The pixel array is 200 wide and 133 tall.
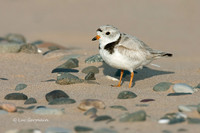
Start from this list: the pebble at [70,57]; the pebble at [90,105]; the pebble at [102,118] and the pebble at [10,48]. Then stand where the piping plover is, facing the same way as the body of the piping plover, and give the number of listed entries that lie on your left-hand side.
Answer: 2

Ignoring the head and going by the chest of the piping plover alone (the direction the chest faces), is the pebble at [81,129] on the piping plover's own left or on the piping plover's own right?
on the piping plover's own left

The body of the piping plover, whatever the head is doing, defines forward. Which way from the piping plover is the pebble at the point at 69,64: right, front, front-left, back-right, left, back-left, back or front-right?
front-right

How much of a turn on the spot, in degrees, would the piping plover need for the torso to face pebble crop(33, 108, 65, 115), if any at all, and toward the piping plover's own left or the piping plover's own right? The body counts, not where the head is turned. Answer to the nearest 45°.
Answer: approximately 45° to the piping plover's own left

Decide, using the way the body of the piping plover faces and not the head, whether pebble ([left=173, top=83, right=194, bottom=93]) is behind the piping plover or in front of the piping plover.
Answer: behind

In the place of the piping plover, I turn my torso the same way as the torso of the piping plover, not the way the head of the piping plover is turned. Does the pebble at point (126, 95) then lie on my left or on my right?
on my left

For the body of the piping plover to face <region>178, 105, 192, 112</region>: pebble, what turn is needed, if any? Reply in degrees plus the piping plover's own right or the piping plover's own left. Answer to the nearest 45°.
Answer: approximately 135° to the piping plover's own left

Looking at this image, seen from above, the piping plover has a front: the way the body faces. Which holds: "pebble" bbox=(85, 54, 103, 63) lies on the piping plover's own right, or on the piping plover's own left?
on the piping plover's own right

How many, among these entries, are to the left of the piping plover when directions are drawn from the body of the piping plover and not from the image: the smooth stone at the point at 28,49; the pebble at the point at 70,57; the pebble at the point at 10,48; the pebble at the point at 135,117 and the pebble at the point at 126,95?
2

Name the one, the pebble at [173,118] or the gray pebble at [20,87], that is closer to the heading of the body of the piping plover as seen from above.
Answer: the gray pebble

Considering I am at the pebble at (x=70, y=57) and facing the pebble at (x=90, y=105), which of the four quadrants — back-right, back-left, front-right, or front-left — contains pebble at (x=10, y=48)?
back-right

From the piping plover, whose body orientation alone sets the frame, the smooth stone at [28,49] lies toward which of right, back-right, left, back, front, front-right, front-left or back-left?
front-right

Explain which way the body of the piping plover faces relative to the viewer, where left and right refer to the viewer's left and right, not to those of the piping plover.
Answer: facing to the left of the viewer

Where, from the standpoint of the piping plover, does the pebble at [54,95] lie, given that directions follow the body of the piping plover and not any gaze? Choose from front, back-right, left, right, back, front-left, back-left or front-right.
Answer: front-left

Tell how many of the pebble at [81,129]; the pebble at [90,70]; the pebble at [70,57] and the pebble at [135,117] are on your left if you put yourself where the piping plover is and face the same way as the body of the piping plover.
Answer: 2

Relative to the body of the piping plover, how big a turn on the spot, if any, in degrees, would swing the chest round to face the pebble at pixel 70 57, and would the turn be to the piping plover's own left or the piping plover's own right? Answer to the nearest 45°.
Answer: approximately 45° to the piping plover's own right

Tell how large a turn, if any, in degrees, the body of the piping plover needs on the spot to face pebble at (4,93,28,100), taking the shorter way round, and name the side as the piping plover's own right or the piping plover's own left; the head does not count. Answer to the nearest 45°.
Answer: approximately 45° to the piping plover's own left
